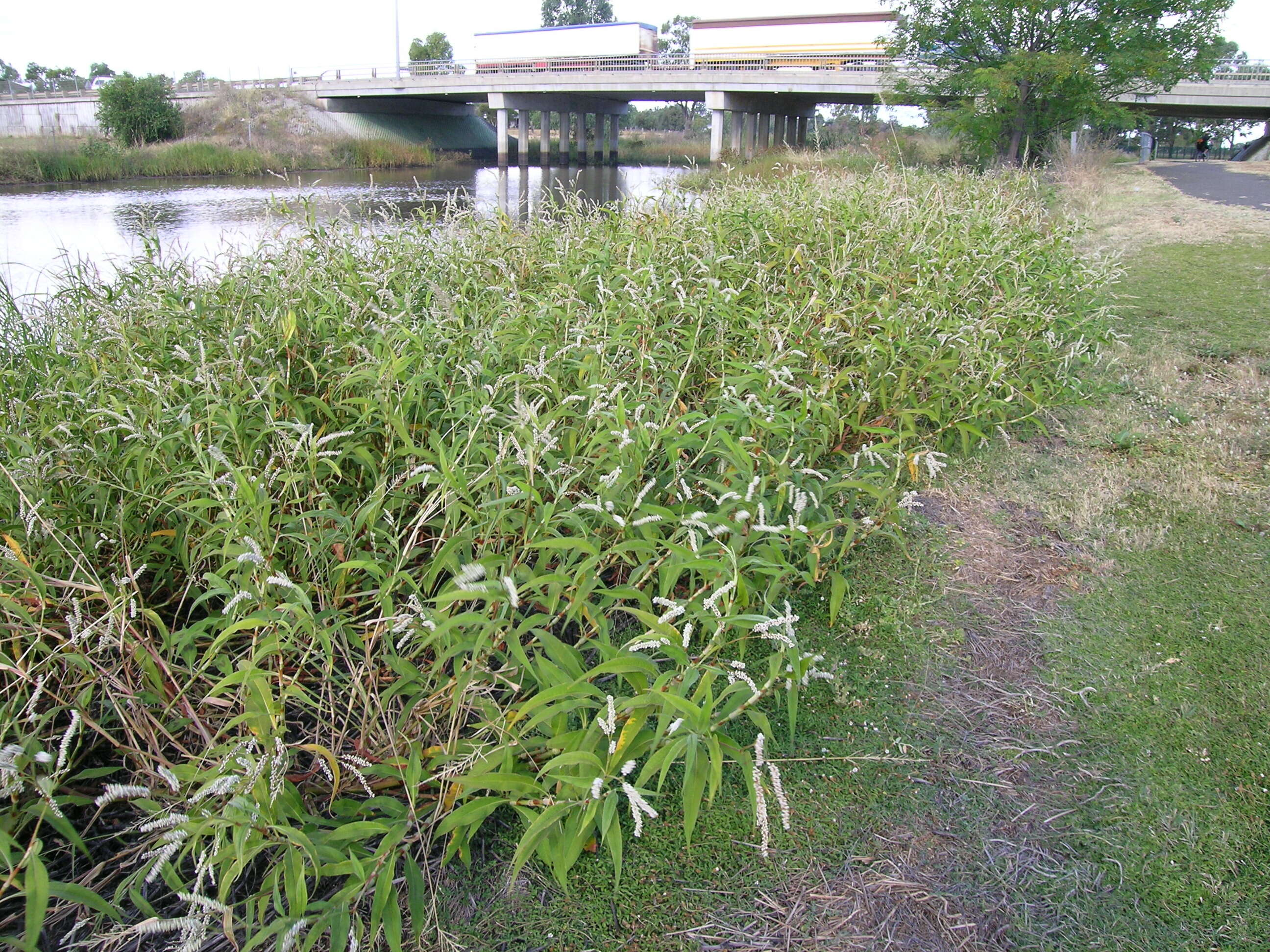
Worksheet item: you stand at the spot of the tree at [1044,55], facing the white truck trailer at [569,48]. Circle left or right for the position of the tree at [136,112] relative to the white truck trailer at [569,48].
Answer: left

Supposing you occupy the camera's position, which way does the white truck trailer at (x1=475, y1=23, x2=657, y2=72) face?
facing away from the viewer and to the left of the viewer

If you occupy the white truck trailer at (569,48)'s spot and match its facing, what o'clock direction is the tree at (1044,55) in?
The tree is roughly at 7 o'clock from the white truck trailer.
